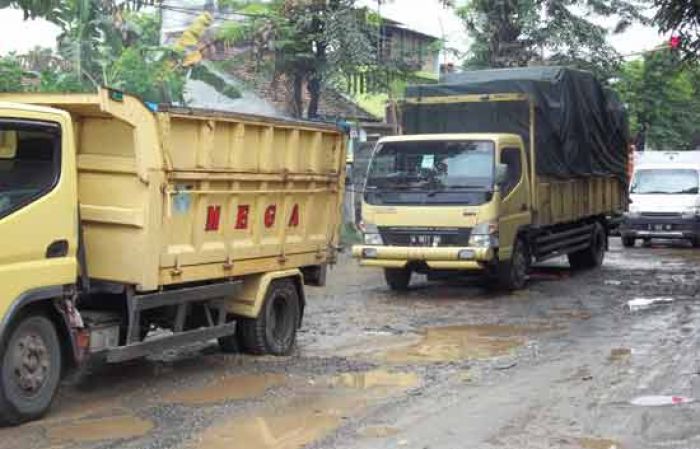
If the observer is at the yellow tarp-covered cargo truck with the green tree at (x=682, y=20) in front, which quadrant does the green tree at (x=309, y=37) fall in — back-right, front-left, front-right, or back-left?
back-left

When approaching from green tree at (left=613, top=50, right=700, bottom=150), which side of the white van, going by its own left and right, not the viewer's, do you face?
back

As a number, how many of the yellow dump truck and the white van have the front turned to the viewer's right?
0

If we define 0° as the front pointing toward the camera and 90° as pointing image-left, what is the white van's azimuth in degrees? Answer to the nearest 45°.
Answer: approximately 0°

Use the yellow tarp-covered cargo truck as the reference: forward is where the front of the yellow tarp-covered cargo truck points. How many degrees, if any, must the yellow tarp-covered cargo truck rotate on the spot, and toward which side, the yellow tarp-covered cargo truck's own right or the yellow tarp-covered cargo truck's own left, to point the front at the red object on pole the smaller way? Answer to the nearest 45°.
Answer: approximately 135° to the yellow tarp-covered cargo truck's own left

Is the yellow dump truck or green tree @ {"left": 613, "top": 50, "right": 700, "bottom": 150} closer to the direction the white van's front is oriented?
the yellow dump truck

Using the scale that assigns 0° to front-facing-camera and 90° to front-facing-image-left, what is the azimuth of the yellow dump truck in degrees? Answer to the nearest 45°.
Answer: approximately 45°

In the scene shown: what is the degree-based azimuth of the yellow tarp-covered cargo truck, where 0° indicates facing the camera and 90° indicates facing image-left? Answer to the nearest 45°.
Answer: approximately 45°

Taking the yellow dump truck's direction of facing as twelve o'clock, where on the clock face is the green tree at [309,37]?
The green tree is roughly at 5 o'clock from the yellow dump truck.
